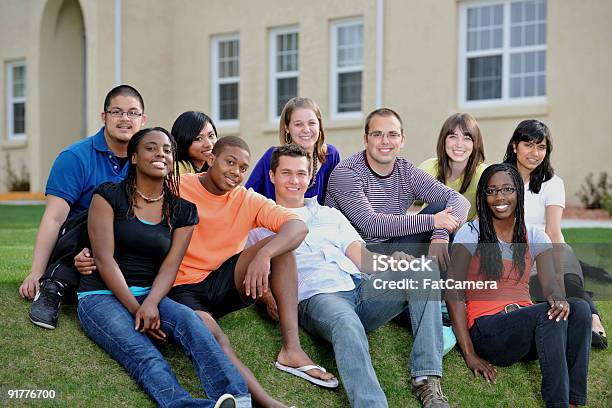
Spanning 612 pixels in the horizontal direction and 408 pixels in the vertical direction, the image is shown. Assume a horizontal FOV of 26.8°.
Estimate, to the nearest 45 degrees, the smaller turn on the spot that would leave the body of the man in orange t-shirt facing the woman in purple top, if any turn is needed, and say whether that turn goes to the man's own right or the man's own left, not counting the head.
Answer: approximately 135° to the man's own left

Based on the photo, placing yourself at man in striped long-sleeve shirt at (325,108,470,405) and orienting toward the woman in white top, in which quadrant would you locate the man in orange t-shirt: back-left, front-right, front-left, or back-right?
back-right

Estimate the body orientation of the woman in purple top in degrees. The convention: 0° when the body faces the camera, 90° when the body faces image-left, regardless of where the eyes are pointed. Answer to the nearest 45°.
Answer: approximately 0°

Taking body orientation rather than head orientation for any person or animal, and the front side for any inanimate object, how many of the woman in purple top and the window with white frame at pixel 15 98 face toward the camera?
2

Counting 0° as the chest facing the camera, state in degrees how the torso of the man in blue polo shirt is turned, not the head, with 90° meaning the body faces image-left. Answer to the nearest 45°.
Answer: approximately 315°

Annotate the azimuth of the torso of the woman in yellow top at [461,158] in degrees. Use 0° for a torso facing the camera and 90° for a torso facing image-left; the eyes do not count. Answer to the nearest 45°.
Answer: approximately 0°
